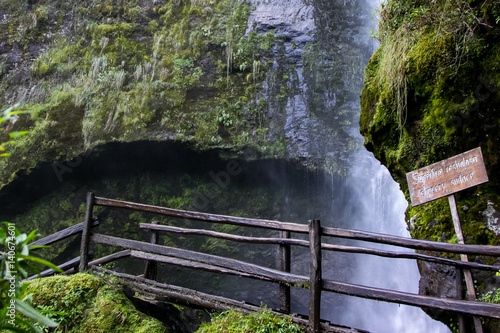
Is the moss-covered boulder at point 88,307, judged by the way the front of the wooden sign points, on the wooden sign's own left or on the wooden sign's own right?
on the wooden sign's own right

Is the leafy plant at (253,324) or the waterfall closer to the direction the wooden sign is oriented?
the leafy plant

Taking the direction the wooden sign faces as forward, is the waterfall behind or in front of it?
behind

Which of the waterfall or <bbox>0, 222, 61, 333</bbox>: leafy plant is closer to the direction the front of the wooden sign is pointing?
the leafy plant

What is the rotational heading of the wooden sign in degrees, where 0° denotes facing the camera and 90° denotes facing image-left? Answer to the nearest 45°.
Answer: approximately 0°

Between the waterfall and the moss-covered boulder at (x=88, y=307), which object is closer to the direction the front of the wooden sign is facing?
the moss-covered boulder
